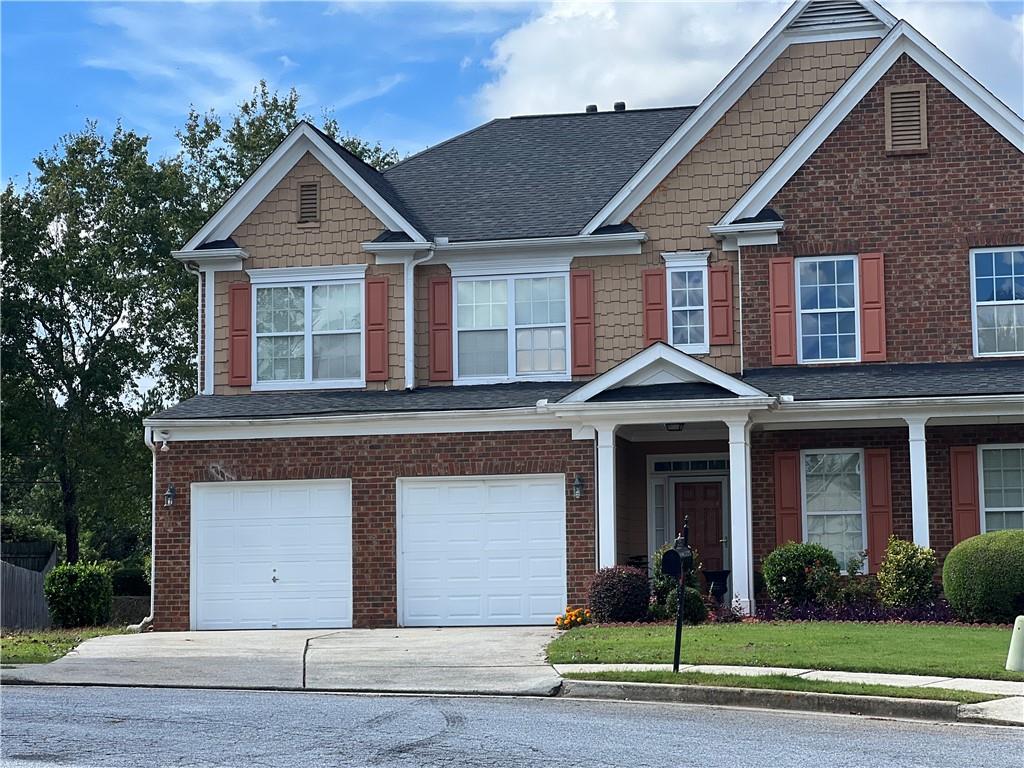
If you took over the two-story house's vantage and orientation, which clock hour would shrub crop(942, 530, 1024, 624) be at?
The shrub is roughly at 10 o'clock from the two-story house.

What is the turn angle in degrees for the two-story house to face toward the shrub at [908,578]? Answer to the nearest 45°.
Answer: approximately 45° to its left

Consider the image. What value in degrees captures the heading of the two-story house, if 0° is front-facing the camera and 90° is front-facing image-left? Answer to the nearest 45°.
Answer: approximately 0°

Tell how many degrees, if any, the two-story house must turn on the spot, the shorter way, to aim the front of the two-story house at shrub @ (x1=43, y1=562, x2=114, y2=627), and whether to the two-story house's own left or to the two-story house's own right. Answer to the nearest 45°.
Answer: approximately 90° to the two-story house's own right
